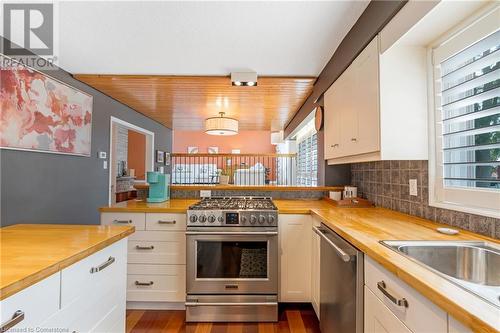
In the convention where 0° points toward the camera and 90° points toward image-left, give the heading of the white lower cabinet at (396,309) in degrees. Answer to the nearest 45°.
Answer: approximately 45°

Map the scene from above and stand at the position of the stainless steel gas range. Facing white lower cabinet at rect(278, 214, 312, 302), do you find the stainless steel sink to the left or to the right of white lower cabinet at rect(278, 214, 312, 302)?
right

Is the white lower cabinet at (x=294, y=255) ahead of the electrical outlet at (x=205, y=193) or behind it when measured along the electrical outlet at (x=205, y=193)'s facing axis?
ahead

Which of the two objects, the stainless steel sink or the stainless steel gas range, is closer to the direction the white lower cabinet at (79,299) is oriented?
the stainless steel sink

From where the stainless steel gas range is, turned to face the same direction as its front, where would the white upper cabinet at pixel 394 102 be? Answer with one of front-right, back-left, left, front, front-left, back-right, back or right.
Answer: front-left

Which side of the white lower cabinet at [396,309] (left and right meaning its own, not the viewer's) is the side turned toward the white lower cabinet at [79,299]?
front

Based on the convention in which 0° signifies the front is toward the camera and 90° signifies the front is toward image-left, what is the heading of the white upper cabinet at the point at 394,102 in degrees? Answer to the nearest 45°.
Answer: approximately 45°

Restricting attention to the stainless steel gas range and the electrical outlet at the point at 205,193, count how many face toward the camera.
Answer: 2

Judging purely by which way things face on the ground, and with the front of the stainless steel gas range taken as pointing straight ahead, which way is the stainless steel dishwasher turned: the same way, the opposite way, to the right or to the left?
to the right

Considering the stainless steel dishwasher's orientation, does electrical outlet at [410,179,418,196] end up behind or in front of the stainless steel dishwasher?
behind

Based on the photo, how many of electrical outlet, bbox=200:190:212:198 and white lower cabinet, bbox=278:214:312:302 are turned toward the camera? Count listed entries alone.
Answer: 2

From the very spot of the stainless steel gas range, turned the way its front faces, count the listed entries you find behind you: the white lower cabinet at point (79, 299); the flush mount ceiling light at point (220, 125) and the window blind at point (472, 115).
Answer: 1
